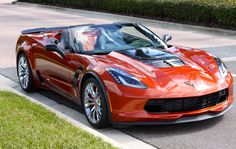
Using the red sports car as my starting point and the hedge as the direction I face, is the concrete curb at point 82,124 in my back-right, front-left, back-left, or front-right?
back-left

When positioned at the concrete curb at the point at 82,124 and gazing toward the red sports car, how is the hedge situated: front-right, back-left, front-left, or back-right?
front-left

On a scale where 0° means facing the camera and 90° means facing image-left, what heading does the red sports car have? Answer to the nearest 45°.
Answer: approximately 315°

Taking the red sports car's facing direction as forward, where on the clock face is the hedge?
The hedge is roughly at 8 o'clock from the red sports car.

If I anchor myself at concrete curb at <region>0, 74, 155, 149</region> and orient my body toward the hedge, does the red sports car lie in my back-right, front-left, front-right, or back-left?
front-right
